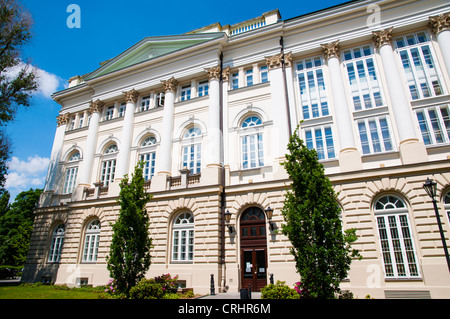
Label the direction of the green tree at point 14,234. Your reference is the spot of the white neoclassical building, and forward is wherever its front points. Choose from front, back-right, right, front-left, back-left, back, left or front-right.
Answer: right

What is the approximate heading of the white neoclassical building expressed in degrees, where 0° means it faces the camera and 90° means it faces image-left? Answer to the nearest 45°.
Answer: approximately 45°

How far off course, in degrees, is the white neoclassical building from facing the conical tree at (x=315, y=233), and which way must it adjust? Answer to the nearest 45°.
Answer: approximately 45° to its left
